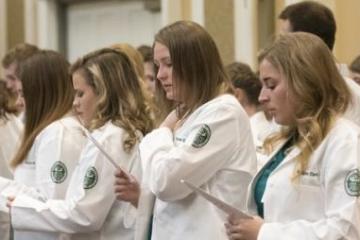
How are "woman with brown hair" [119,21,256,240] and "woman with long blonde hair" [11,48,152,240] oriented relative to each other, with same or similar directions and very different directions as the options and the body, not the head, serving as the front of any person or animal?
same or similar directions

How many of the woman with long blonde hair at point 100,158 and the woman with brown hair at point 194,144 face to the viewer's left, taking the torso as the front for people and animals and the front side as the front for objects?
2

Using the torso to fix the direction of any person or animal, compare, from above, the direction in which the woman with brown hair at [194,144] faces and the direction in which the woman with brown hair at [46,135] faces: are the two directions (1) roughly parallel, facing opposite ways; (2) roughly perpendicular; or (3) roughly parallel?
roughly parallel

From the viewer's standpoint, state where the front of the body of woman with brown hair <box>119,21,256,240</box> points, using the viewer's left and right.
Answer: facing to the left of the viewer

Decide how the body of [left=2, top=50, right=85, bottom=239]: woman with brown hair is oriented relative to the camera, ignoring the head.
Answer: to the viewer's left

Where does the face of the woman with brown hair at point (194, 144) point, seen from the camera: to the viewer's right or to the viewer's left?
to the viewer's left

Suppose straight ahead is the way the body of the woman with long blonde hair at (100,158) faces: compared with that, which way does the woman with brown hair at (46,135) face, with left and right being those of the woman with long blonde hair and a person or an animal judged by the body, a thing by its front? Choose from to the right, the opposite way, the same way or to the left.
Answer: the same way

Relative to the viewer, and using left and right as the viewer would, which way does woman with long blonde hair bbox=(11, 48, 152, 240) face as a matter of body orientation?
facing to the left of the viewer
